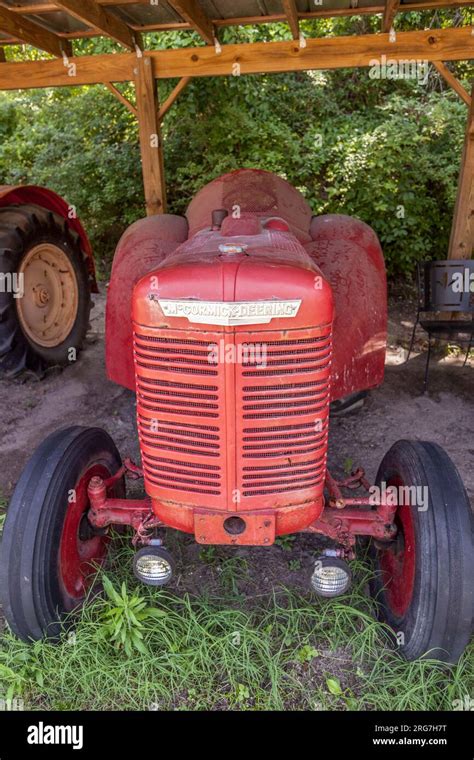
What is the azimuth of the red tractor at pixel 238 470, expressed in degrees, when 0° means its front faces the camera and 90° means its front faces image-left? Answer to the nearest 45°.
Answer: approximately 0°
